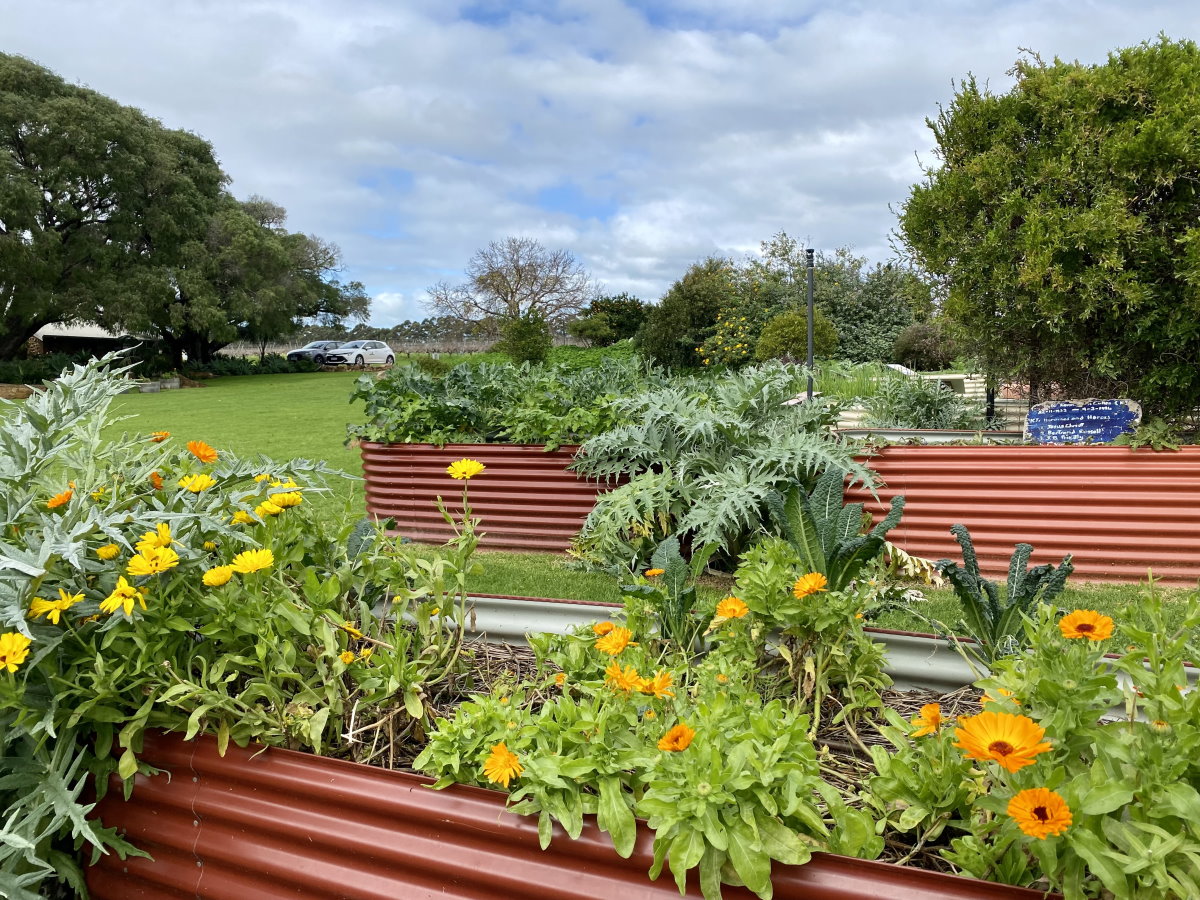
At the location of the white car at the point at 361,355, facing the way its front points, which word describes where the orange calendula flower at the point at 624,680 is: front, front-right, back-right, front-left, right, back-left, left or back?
front-left

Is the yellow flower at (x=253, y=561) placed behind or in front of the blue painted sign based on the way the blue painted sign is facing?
in front

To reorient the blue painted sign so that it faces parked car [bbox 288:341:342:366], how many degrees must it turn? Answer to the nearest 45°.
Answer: approximately 135° to its right

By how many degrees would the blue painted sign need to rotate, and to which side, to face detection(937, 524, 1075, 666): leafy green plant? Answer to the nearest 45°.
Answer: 0° — it already faces it

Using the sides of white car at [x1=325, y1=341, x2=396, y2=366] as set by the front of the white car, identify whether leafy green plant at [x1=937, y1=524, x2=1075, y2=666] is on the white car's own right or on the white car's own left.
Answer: on the white car's own left

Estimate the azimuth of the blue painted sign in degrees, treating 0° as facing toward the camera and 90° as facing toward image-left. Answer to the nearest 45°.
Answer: approximately 0°

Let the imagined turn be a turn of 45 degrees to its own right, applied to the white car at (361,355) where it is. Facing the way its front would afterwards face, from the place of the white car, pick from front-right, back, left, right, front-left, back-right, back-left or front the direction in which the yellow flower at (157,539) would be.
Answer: left

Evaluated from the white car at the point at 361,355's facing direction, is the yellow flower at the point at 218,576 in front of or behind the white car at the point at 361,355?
in front

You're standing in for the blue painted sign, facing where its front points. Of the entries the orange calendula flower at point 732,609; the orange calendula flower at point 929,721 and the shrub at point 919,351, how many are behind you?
1

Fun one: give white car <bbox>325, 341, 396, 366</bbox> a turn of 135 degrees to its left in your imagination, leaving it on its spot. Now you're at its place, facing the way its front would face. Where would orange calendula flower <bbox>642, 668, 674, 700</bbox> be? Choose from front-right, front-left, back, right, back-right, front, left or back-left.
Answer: right

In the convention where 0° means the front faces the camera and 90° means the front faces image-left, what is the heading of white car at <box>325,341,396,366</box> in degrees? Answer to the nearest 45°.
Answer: approximately 45°

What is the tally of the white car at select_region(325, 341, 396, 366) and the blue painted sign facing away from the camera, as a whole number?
0

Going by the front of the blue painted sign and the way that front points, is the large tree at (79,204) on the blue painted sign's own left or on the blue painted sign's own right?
on the blue painted sign's own right
